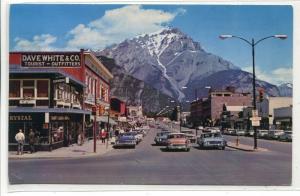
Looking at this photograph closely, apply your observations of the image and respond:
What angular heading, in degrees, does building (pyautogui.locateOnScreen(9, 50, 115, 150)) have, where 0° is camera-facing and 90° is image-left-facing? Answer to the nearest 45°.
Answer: approximately 315°
